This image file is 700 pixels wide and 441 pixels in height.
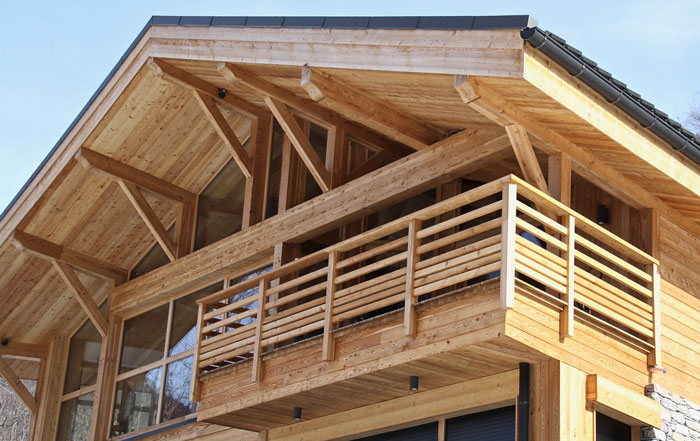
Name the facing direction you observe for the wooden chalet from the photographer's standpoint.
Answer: facing the viewer and to the left of the viewer
